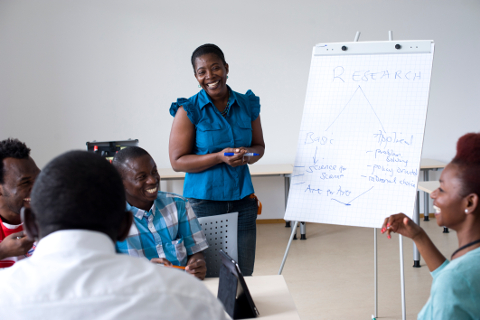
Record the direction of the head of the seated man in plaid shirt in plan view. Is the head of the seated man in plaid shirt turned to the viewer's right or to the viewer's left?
to the viewer's right

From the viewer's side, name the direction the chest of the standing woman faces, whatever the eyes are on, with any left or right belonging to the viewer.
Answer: facing the viewer and to the right of the viewer

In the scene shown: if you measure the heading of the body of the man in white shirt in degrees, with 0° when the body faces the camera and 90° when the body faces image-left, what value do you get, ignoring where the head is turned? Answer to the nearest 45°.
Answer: approximately 180°

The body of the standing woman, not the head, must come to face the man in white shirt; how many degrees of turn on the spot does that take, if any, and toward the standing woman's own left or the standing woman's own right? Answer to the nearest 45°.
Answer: approximately 45° to the standing woman's own right

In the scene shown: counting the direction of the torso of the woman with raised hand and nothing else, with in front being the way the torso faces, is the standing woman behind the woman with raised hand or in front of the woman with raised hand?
in front

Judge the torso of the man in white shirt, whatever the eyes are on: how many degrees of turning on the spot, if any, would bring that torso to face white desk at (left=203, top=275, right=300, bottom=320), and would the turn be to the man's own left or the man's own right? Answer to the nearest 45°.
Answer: approximately 45° to the man's own right

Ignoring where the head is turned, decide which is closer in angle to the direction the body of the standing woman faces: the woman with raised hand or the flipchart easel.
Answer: the woman with raised hand

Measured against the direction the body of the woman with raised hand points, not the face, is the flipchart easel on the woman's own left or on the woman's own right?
on the woman's own right

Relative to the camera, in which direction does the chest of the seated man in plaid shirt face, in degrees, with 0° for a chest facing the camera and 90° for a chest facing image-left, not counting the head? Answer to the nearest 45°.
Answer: approximately 0°

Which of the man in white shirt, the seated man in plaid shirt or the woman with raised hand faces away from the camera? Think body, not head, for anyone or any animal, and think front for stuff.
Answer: the man in white shirt

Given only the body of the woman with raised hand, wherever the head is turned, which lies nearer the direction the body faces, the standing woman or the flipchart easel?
the standing woman

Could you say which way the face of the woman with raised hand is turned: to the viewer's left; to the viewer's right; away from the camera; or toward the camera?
to the viewer's left

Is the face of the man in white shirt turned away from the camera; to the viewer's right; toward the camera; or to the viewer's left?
away from the camera

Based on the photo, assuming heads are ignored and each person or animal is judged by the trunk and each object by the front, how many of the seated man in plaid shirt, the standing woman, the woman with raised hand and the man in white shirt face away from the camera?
1

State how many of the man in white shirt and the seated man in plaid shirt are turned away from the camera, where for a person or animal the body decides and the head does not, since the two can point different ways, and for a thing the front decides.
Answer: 1

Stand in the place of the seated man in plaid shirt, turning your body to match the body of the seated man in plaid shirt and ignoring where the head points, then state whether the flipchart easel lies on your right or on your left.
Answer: on your left

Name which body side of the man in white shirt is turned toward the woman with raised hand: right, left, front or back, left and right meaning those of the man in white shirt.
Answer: right
